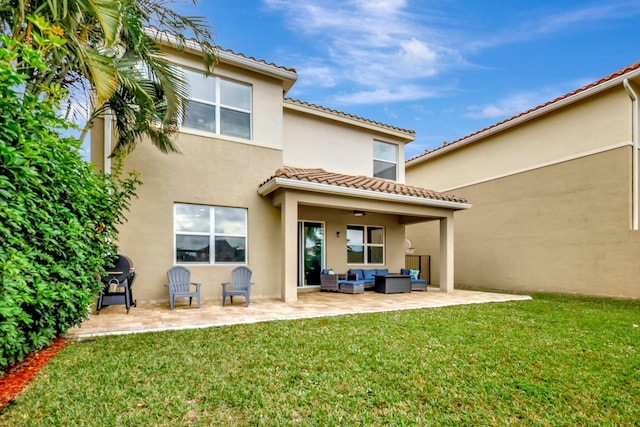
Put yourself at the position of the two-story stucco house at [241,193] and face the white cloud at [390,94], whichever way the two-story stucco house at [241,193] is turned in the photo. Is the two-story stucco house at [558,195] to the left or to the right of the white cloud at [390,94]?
right

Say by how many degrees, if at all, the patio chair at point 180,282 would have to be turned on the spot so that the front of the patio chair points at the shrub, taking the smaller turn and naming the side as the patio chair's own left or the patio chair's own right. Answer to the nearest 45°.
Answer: approximately 45° to the patio chair's own right

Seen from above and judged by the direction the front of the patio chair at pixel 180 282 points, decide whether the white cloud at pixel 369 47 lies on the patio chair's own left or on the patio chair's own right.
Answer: on the patio chair's own left
